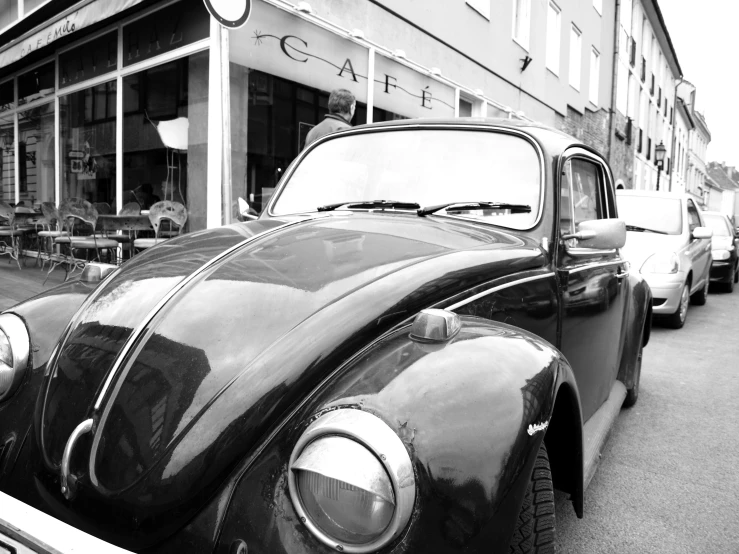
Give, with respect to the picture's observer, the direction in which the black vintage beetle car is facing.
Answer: facing the viewer and to the left of the viewer

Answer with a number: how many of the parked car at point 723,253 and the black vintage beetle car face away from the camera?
0

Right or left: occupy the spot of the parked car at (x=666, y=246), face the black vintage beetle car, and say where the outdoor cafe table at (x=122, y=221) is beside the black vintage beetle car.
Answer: right

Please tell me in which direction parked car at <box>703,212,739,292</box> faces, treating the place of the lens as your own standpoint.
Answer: facing the viewer

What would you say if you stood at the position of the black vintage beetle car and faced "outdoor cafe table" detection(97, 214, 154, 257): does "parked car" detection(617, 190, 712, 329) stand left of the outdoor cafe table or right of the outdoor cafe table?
right

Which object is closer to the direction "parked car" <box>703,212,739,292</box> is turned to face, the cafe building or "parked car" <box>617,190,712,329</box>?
the parked car

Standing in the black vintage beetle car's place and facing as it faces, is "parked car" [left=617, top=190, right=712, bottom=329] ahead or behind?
behind

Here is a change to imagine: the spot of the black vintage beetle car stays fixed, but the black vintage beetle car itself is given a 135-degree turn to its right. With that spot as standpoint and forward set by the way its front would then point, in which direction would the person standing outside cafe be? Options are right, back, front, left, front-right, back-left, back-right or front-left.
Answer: front

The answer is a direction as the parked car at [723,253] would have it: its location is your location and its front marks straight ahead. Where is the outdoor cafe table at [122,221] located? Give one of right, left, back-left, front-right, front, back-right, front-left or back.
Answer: front-right

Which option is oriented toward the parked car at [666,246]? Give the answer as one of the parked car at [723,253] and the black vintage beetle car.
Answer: the parked car at [723,253]

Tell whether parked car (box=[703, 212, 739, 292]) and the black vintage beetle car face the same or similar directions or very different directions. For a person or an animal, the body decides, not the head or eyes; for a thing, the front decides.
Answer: same or similar directions

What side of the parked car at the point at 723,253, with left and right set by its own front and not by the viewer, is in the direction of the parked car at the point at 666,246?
front

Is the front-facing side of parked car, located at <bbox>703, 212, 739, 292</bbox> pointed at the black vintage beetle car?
yes

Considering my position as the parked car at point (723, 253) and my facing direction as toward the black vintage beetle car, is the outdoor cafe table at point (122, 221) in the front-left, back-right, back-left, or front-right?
front-right
